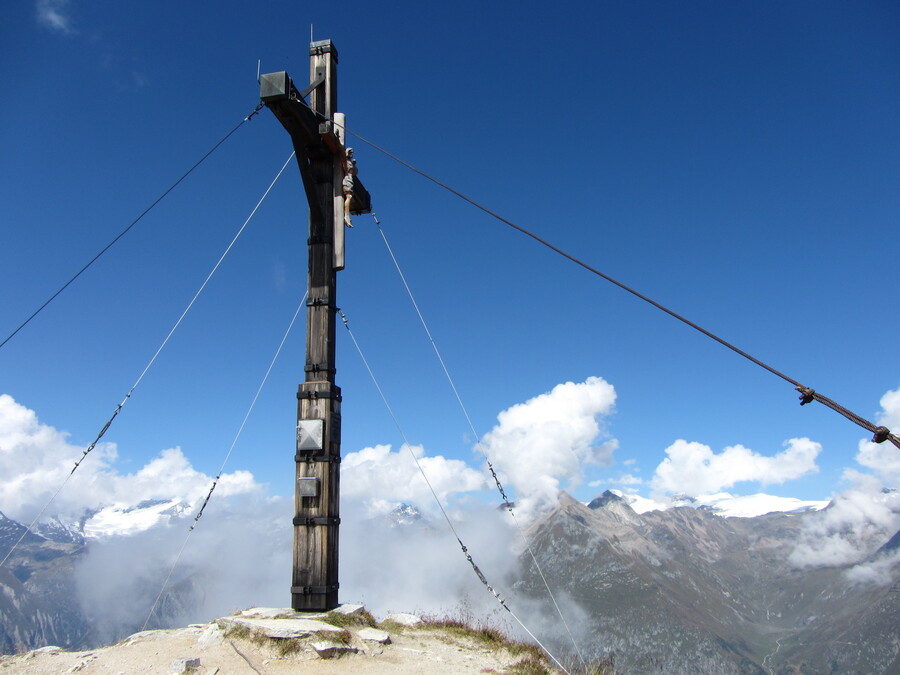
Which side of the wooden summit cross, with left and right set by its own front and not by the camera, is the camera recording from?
right

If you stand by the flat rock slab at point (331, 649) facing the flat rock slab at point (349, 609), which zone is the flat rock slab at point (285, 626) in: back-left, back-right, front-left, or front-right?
front-left

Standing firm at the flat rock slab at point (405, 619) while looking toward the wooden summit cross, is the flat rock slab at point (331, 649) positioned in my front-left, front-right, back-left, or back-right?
front-left

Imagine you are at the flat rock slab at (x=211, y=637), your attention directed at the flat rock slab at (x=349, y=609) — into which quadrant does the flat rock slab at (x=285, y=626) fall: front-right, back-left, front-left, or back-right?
front-right
